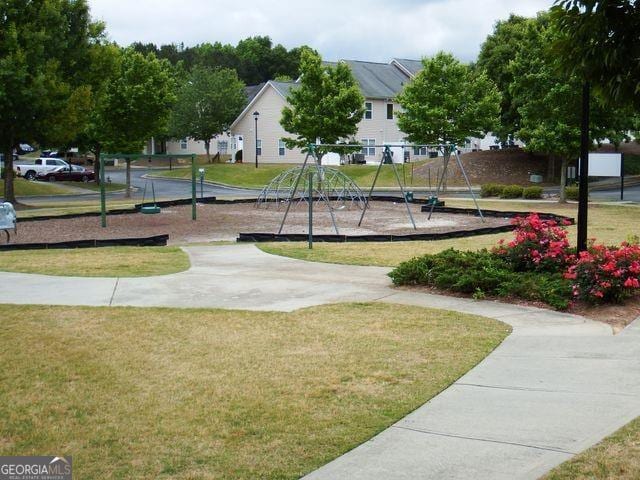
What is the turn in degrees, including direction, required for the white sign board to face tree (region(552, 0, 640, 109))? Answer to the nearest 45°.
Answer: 0° — it already faces it

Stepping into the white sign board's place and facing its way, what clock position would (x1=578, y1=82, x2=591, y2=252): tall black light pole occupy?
The tall black light pole is roughly at 12 o'clock from the white sign board.

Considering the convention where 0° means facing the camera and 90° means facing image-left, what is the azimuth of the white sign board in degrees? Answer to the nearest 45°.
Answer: approximately 0°

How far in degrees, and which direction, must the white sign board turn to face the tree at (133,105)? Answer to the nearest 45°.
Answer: approximately 90° to its right

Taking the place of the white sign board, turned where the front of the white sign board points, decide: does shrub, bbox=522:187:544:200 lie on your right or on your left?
on your right

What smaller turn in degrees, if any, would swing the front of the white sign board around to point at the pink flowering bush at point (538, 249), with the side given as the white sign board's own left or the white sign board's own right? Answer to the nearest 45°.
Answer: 0° — it already faces it

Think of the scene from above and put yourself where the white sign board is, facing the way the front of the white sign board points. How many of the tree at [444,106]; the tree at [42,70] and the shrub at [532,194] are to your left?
0

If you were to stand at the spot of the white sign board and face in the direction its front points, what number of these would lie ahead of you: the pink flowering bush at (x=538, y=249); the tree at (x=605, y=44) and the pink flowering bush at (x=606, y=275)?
3

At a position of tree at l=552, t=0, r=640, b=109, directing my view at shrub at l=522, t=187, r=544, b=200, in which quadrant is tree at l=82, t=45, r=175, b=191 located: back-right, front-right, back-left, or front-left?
front-left

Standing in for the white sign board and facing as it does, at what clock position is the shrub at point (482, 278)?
The shrub is roughly at 12 o'clock from the white sign board.

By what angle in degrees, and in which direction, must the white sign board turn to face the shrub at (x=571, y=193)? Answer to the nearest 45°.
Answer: approximately 90° to its right

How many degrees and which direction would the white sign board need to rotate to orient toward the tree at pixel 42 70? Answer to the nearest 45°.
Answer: approximately 45° to its right

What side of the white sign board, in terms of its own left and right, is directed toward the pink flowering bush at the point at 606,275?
front

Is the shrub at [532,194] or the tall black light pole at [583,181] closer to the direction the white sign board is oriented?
the tall black light pole
